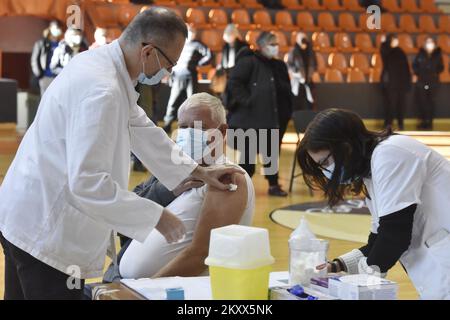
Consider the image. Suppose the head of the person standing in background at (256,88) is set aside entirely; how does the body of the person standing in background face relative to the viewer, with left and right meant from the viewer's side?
facing the viewer and to the right of the viewer

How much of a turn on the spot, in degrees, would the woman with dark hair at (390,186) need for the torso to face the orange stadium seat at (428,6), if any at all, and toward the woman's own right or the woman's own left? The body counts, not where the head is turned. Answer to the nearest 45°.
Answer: approximately 90° to the woman's own right

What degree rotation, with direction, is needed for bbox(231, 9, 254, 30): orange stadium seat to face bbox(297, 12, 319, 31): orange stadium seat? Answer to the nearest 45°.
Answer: approximately 90° to its left

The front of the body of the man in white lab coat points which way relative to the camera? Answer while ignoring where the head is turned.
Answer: to the viewer's right

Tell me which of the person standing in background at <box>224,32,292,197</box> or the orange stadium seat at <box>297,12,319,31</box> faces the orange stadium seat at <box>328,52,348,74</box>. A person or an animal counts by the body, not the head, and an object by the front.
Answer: the orange stadium seat at <box>297,12,319,31</box>

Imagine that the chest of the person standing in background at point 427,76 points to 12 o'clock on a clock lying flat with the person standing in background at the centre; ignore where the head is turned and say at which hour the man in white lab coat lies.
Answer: The man in white lab coat is roughly at 12 o'clock from the person standing in background.

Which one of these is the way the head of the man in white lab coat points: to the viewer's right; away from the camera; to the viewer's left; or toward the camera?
to the viewer's right

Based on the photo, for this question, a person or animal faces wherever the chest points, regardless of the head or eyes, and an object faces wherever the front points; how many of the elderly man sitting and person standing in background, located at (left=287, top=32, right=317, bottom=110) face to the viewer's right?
0

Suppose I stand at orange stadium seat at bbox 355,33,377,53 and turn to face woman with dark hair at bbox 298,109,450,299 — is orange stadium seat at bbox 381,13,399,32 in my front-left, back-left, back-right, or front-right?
back-left

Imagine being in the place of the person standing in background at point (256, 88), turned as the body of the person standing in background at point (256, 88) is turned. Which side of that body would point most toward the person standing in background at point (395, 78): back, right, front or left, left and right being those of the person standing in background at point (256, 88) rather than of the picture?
left

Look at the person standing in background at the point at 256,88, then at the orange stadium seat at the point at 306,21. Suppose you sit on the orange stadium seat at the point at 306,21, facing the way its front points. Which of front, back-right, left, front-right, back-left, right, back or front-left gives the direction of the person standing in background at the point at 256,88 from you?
front-right

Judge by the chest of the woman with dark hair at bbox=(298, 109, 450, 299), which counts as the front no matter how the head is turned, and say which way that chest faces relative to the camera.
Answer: to the viewer's left

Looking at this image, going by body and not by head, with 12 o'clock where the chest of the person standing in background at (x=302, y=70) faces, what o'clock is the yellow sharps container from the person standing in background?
The yellow sharps container is roughly at 12 o'clock from the person standing in background.

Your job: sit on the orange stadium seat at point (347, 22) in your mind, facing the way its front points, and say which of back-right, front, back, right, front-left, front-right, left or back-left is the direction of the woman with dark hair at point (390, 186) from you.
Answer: front-right
